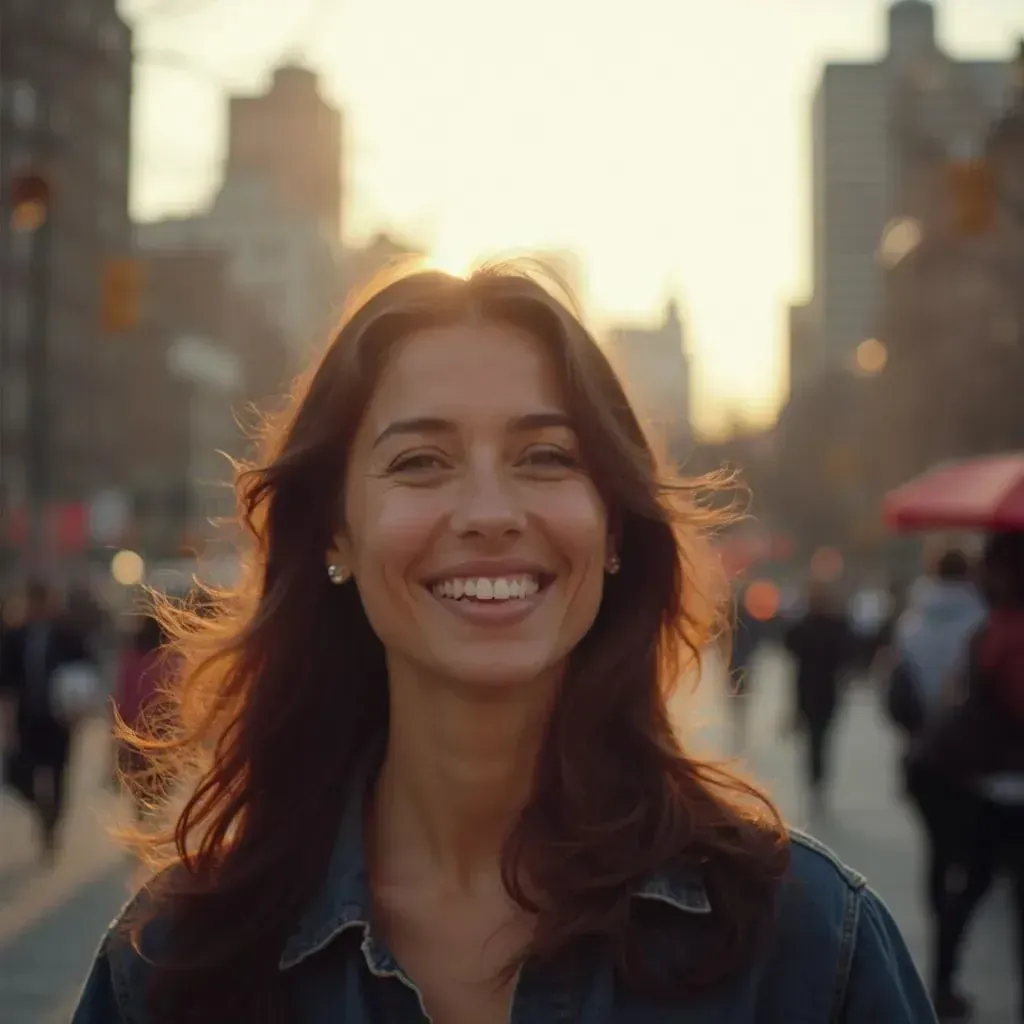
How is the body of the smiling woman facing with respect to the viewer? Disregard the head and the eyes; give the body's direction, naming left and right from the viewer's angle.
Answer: facing the viewer

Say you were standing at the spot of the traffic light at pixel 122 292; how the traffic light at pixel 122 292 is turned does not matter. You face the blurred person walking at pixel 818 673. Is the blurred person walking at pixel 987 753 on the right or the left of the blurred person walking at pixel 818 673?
right

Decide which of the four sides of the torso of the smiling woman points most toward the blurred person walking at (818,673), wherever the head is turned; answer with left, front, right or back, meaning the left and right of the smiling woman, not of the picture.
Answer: back

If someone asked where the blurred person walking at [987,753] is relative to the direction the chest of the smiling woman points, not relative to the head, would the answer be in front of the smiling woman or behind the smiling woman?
behind

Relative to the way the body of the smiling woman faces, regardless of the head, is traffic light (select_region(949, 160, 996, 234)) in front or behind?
behind
